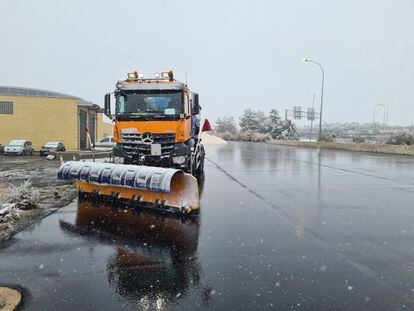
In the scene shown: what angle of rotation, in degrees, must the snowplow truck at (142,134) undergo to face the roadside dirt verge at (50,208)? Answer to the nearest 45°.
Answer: approximately 45° to its right

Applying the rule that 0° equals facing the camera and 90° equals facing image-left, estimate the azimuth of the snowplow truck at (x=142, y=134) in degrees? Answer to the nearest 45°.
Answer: approximately 0°

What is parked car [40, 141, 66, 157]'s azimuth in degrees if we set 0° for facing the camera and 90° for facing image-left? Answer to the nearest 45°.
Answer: approximately 45°

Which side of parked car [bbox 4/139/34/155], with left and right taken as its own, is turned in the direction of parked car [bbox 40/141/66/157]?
left

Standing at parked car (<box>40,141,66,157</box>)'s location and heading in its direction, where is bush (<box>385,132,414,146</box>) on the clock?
The bush is roughly at 8 o'clock from the parked car.

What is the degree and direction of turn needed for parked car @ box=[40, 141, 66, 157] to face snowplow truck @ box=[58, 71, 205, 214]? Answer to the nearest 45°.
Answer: approximately 45° to its left

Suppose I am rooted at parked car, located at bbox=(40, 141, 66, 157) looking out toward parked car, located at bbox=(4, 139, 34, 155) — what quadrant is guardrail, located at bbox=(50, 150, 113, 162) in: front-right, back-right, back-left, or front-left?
back-left
